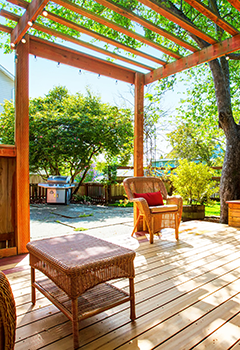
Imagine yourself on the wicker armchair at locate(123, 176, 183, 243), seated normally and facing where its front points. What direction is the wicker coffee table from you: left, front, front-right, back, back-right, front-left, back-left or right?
front-right

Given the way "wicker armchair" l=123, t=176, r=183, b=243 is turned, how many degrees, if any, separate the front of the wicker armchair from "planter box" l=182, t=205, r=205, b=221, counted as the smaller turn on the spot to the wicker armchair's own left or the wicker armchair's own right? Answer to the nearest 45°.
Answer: approximately 90° to the wicker armchair's own left

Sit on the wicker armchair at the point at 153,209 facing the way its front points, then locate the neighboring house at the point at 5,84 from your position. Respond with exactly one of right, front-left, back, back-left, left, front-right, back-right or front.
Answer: back

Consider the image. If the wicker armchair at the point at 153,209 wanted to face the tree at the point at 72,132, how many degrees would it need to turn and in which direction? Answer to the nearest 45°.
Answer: approximately 180°

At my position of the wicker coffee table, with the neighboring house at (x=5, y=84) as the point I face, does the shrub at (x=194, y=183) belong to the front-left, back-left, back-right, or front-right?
front-right

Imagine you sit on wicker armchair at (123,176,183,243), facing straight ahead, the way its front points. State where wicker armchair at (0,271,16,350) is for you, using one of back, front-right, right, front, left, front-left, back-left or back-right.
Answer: front-right

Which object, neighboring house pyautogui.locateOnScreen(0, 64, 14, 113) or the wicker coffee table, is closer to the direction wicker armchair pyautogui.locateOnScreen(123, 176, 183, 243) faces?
the wicker coffee table

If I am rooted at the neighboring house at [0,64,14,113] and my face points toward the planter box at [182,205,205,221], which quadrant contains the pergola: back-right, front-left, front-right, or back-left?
front-right
